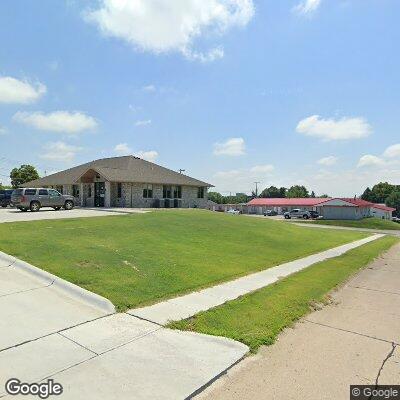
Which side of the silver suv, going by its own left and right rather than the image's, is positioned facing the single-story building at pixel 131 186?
front

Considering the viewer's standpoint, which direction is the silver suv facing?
facing away from the viewer and to the right of the viewer

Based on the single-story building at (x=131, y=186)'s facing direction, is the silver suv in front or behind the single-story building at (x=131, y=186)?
in front

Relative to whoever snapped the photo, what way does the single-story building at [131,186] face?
facing the viewer and to the left of the viewer
